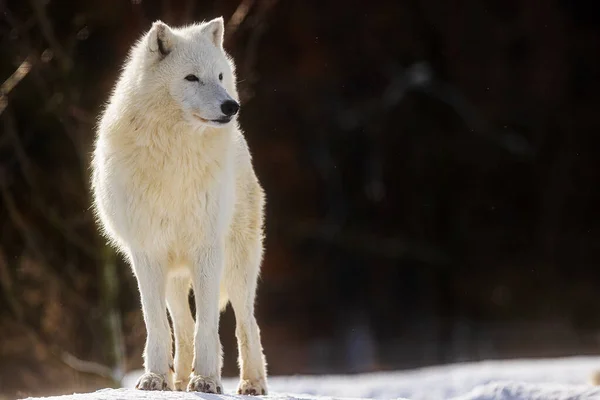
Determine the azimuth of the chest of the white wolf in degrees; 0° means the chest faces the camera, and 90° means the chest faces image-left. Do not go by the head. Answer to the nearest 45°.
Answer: approximately 0°

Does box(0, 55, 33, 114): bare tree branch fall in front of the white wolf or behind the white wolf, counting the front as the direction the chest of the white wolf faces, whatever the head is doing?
behind
